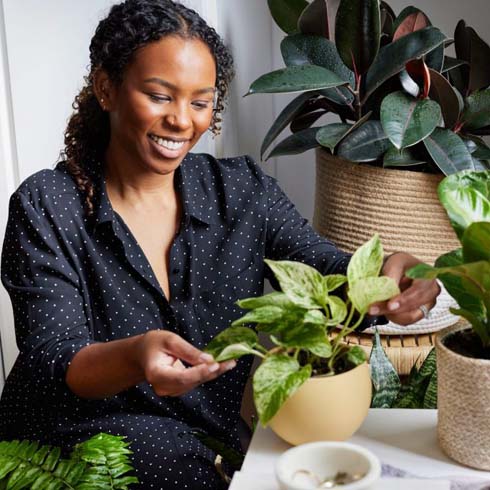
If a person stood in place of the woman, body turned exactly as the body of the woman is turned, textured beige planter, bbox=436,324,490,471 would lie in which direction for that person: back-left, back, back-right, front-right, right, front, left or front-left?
front

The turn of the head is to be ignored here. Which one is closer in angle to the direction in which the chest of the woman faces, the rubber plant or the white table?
the white table

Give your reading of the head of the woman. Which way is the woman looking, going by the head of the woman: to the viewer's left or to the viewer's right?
to the viewer's right

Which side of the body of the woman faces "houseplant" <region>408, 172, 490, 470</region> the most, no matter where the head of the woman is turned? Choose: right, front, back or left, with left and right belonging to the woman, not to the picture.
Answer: front

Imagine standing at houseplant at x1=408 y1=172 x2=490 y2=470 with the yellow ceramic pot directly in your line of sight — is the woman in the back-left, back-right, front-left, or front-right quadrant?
front-right

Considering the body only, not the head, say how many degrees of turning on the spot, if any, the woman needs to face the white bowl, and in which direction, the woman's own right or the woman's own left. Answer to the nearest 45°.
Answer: approximately 45° to the woman's own right

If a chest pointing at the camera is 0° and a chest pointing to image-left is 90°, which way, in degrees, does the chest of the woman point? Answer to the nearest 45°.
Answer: approximately 315°

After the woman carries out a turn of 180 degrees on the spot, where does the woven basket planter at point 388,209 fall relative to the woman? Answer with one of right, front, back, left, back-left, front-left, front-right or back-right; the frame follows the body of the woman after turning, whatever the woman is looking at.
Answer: right

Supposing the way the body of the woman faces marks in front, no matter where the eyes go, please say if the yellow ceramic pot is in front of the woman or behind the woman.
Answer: in front

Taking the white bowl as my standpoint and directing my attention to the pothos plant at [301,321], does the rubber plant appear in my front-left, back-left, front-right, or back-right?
front-right

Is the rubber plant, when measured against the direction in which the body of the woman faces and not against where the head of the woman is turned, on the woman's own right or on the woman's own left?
on the woman's own left
